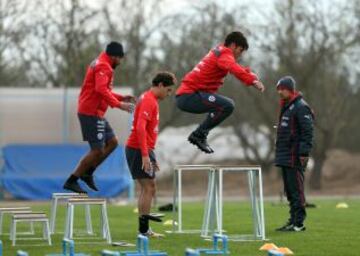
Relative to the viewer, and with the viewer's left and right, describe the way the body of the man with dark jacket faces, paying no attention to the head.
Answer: facing the viewer and to the left of the viewer

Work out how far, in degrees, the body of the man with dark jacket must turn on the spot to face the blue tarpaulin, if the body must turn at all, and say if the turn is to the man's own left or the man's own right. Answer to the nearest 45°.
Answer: approximately 90° to the man's own right

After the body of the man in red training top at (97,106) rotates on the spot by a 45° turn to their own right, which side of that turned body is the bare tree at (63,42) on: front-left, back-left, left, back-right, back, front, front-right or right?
back-left

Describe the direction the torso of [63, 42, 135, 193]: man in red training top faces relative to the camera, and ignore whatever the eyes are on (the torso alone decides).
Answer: to the viewer's right

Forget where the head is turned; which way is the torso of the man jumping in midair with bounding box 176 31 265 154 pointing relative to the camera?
to the viewer's right

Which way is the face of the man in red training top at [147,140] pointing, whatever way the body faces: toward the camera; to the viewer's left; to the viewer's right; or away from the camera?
to the viewer's right
